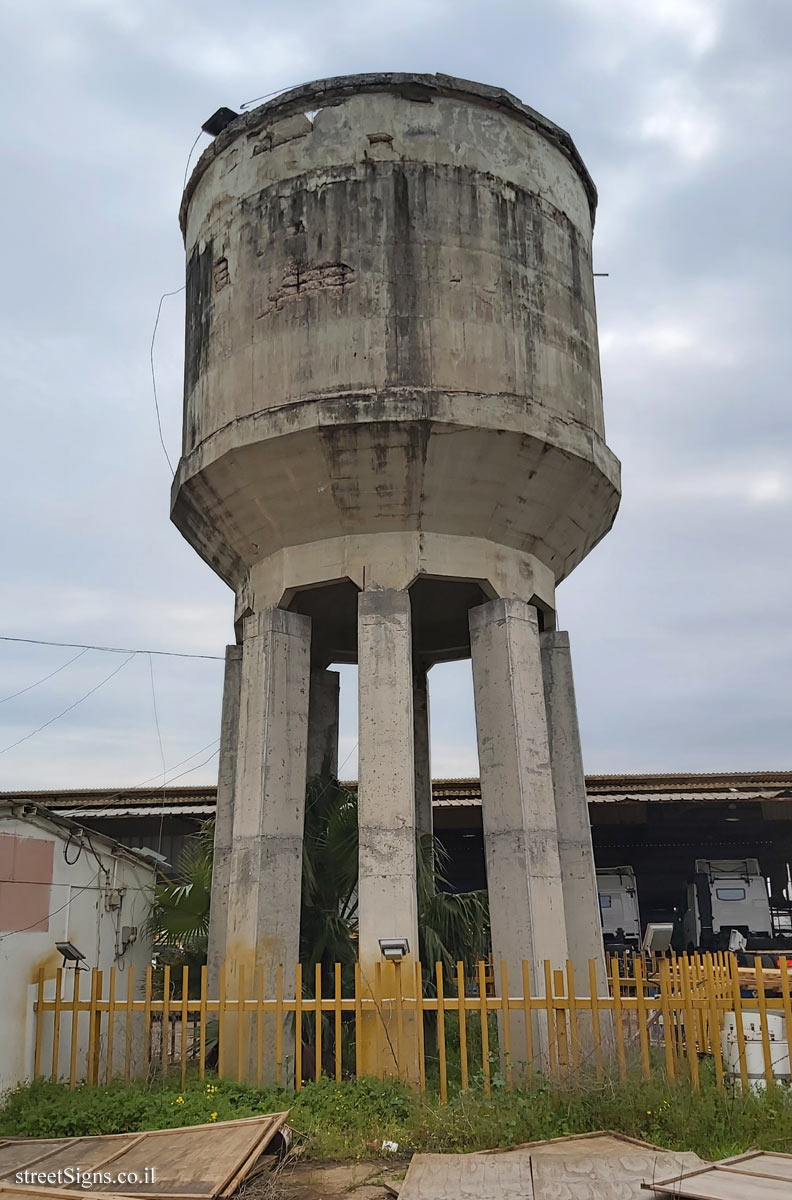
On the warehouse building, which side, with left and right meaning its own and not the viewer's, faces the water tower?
front

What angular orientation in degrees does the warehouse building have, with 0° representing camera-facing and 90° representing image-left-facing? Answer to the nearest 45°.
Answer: approximately 0°

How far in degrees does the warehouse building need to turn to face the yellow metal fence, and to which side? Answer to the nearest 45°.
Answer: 0° — it already faces it

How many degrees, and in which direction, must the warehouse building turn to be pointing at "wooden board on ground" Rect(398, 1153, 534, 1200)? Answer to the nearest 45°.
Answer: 0° — it already faces it
